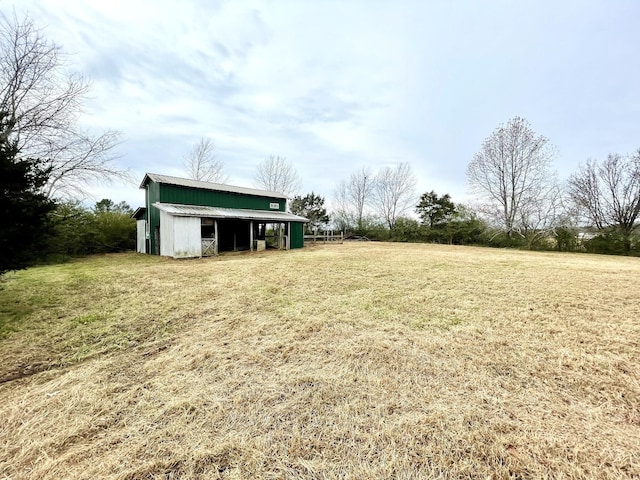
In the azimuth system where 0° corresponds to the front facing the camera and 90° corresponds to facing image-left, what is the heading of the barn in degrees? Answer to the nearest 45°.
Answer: approximately 315°

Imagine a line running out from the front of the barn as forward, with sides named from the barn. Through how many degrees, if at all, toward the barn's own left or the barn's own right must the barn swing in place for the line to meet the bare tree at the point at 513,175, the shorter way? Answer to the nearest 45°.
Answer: approximately 45° to the barn's own left

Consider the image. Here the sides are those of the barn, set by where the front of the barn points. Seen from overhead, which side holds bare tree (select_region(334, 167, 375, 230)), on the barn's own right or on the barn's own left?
on the barn's own left

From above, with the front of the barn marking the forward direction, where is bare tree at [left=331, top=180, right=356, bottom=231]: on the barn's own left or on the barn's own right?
on the barn's own left

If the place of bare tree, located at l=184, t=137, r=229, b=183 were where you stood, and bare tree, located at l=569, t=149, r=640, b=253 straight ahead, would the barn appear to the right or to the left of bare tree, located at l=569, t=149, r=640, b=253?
right

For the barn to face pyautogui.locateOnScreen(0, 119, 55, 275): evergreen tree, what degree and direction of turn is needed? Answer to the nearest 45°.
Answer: approximately 45° to its right

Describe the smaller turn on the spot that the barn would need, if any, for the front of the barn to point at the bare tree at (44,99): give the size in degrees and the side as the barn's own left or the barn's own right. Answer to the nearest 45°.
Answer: approximately 135° to the barn's own right

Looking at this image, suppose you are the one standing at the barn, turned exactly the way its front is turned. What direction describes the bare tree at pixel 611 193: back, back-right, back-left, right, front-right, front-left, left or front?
front-left

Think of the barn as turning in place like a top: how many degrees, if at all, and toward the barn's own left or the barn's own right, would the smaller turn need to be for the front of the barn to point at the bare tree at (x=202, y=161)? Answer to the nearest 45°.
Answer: approximately 135° to the barn's own left
